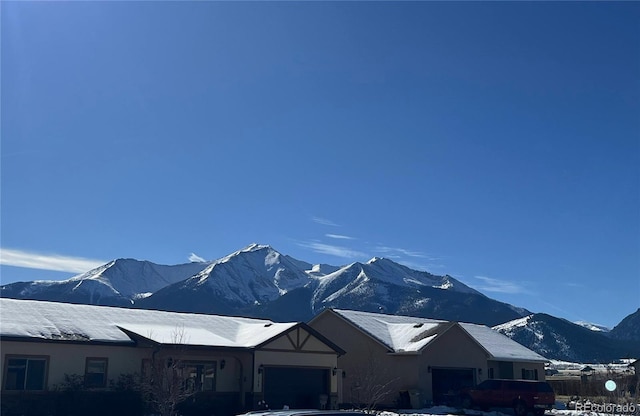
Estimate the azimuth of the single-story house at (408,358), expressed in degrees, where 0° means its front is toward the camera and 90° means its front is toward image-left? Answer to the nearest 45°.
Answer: approximately 315°

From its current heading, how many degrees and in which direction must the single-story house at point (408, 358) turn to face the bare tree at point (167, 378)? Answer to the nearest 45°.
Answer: approximately 90° to its right

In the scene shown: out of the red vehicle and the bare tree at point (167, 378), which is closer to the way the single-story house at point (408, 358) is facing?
the red vehicle

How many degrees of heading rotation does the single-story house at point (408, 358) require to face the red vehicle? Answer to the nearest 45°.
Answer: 0° — it already faces it

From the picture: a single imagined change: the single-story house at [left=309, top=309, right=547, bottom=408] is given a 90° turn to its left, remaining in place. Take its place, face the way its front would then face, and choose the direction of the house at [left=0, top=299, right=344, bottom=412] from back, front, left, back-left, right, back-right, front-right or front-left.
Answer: back
